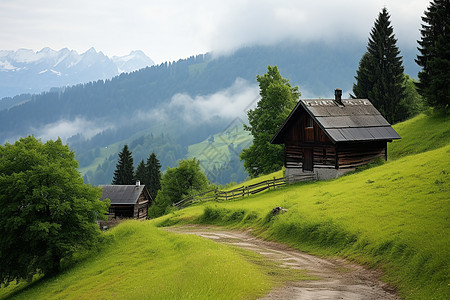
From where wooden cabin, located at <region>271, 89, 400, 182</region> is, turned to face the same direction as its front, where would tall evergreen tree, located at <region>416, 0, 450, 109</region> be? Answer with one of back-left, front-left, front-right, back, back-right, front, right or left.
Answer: back

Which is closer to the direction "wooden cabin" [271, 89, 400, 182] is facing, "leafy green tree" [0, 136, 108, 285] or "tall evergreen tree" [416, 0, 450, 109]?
the leafy green tree

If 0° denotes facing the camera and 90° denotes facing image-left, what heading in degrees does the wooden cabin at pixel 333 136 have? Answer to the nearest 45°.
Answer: approximately 45°

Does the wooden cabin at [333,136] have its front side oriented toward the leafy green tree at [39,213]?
yes
